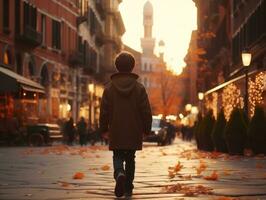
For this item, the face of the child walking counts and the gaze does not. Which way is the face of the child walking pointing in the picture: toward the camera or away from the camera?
away from the camera

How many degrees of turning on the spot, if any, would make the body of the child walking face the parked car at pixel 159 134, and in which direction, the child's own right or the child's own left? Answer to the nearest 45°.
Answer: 0° — they already face it

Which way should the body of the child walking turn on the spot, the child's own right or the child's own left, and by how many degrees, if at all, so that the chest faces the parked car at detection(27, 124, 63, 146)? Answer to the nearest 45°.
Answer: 0° — they already face it

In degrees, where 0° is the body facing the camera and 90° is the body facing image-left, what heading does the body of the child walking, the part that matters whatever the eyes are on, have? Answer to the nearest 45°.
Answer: approximately 180°

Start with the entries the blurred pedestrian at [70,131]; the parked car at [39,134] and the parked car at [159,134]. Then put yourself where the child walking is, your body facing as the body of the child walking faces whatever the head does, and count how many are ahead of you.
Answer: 3

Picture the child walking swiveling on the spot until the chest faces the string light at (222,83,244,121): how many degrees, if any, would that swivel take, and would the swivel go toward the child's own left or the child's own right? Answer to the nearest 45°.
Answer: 0° — they already face it

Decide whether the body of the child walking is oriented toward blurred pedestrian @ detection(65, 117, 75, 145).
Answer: yes
